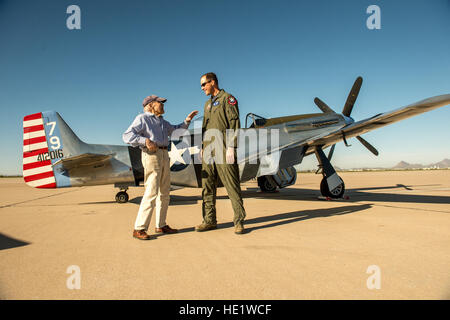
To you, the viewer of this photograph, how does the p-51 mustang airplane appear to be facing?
facing away from the viewer and to the right of the viewer

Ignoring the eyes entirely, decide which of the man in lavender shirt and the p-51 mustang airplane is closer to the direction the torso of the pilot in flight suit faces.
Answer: the man in lavender shirt

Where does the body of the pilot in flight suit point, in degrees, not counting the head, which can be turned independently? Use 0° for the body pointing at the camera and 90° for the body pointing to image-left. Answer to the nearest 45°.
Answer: approximately 45°

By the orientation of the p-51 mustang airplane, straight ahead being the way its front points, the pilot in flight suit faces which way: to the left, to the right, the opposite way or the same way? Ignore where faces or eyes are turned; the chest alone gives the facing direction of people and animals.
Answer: the opposite way

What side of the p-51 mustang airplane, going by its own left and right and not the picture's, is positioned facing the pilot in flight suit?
right
